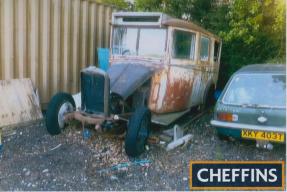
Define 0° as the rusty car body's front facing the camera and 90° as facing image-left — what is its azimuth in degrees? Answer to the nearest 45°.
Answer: approximately 45°
